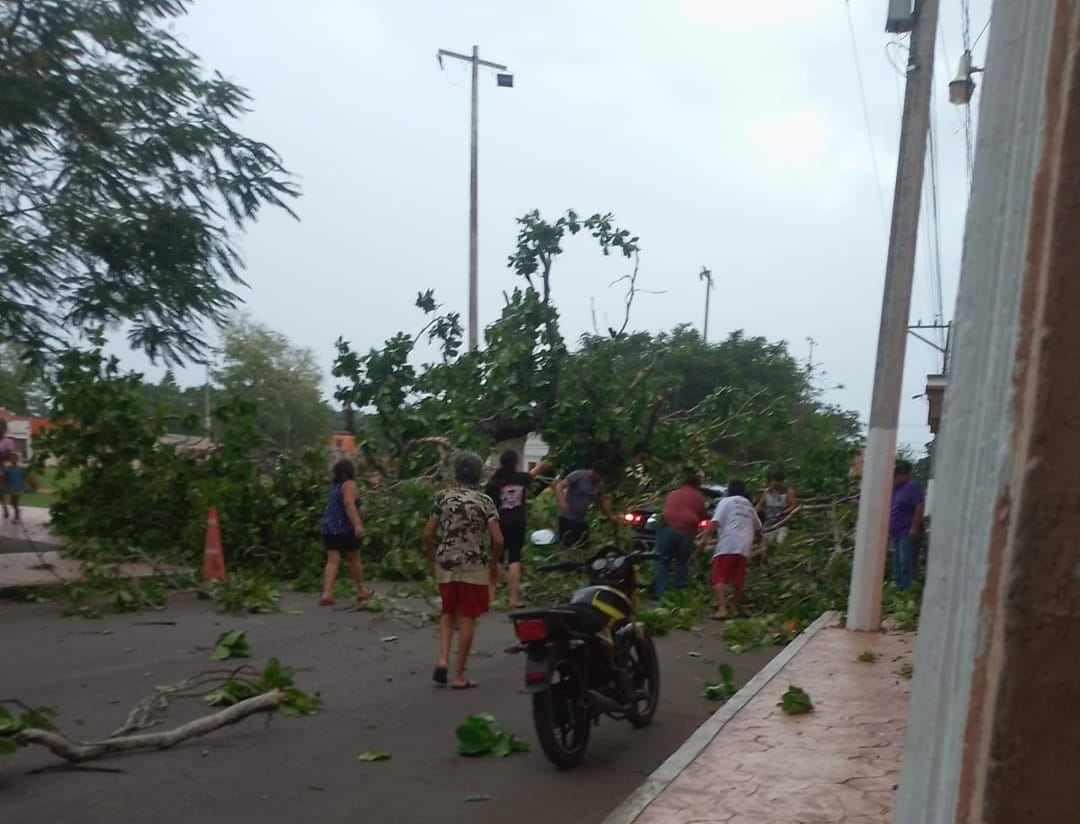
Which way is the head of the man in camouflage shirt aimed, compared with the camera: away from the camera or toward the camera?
away from the camera

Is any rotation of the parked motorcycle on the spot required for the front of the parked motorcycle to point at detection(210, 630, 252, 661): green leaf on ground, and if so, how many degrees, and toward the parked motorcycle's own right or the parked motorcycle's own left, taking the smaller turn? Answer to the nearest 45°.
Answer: approximately 90° to the parked motorcycle's own left

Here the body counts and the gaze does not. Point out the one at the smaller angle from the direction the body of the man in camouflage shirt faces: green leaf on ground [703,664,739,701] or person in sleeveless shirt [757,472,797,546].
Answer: the person in sleeveless shirt

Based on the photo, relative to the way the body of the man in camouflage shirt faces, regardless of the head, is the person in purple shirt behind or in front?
in front

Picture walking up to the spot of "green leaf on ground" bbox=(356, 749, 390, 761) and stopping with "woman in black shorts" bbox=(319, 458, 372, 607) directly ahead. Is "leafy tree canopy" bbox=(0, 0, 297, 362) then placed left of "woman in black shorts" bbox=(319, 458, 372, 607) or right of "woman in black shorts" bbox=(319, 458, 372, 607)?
left

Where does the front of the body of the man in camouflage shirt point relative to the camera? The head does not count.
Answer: away from the camera

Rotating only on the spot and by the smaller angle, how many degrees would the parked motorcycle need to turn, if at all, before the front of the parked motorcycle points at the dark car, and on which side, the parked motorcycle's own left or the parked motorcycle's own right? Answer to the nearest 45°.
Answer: approximately 45° to the parked motorcycle's own left
